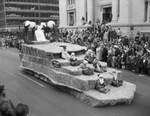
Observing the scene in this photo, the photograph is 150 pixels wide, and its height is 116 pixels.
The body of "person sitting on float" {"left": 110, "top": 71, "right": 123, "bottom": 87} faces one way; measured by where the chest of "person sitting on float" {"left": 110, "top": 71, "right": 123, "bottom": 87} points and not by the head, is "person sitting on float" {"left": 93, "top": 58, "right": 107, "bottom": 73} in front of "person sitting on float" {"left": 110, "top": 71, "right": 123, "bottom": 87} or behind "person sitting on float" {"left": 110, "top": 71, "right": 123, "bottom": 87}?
behind

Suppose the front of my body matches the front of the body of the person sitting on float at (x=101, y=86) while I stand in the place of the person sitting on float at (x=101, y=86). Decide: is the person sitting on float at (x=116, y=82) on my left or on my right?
on my left

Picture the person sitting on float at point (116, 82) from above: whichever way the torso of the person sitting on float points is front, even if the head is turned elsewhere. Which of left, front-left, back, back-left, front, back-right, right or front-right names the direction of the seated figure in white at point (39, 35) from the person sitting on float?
back

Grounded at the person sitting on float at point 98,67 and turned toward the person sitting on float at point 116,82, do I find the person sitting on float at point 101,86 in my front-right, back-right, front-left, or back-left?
front-right

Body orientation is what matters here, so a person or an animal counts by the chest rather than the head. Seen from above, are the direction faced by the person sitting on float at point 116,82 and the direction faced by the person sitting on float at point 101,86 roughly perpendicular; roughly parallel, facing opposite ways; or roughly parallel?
roughly parallel

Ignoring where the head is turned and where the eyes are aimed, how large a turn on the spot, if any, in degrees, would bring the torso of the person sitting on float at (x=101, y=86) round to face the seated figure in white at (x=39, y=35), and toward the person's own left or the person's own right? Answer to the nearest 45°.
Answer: approximately 180°

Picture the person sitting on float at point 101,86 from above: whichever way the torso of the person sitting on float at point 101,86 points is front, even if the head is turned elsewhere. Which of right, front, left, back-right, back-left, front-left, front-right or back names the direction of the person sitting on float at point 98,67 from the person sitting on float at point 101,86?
back-left

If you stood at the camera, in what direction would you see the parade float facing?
facing the viewer and to the right of the viewer

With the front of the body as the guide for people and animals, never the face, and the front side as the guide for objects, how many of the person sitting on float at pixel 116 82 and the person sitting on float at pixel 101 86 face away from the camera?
0

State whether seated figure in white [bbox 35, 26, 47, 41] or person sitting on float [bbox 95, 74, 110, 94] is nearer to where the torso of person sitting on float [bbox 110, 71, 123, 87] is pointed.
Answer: the person sitting on float

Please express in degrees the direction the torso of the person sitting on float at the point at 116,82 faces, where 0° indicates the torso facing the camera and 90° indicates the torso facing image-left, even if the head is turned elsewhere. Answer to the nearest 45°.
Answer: approximately 315°

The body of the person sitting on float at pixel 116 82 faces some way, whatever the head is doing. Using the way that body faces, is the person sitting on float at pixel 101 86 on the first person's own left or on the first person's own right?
on the first person's own right
